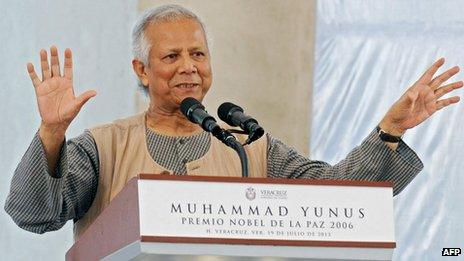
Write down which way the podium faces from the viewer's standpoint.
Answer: facing the viewer

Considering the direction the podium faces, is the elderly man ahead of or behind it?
behind
